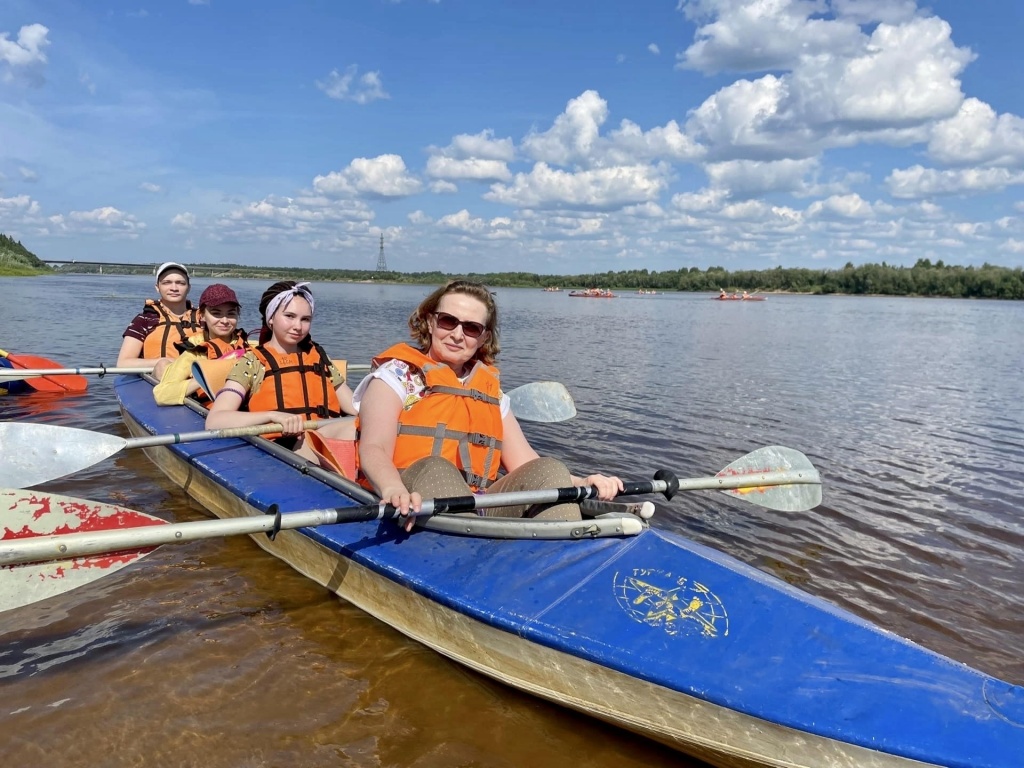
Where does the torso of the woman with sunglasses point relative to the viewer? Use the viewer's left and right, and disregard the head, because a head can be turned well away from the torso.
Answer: facing the viewer and to the right of the viewer

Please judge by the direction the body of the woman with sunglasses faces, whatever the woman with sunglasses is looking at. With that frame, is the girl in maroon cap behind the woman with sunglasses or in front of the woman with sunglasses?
behind

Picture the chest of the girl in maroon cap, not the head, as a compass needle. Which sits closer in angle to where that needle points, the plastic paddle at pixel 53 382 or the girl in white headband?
the girl in white headband

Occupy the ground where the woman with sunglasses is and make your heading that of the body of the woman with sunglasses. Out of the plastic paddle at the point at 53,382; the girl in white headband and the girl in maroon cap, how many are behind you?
3

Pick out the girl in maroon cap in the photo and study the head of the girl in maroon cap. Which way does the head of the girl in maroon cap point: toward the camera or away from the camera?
toward the camera

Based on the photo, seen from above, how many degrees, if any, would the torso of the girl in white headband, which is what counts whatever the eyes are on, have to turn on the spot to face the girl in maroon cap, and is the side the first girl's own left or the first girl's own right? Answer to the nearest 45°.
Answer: approximately 135° to the first girl's own left

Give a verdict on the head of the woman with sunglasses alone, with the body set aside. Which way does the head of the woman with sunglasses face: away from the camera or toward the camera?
toward the camera

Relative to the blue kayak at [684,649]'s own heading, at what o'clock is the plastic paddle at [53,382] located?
The plastic paddle is roughly at 6 o'clock from the blue kayak.

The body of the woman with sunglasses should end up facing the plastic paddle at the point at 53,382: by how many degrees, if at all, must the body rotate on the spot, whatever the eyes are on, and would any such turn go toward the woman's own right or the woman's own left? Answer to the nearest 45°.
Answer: approximately 180°

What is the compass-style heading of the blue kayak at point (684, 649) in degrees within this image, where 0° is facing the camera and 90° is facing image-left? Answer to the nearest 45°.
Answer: approximately 315°

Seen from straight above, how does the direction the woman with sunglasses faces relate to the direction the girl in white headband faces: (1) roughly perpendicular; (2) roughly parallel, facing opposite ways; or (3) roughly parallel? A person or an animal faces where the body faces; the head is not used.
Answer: roughly parallel
